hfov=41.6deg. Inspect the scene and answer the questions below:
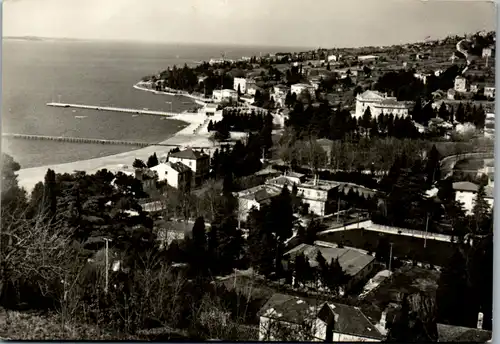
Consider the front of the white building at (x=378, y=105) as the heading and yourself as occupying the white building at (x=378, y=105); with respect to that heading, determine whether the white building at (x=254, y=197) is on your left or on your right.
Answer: on your right

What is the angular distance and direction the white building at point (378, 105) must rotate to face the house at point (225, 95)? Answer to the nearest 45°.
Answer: approximately 90° to its right

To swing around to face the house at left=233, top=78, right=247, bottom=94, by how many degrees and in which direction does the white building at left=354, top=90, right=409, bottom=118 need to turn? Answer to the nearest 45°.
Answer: approximately 90° to its right

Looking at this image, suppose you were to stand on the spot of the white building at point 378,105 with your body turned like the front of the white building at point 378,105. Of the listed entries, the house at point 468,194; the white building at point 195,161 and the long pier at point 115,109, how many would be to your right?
2

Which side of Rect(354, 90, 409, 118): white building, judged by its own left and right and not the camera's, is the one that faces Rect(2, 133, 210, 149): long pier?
right

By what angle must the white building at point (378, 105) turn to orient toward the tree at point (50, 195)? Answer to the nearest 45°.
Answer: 0° — it already faces it
